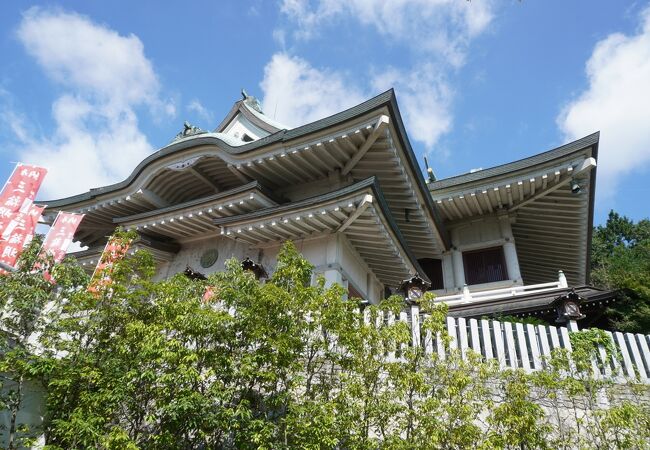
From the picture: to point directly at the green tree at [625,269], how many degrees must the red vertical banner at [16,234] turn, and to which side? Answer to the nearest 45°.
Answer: approximately 90° to its left

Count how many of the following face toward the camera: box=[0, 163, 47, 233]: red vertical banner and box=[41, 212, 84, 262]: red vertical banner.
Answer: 2

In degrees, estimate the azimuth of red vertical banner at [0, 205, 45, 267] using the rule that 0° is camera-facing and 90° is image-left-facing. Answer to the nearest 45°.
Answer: approximately 0°

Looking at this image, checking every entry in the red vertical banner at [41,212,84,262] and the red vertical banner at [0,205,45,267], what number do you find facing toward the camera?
2

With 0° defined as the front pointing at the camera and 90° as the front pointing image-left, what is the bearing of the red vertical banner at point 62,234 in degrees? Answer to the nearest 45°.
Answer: approximately 0°

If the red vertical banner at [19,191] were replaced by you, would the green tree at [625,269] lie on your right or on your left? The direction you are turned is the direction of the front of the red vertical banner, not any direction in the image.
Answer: on your left
